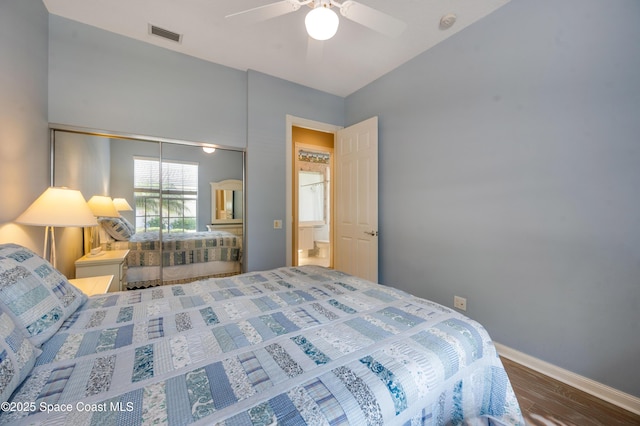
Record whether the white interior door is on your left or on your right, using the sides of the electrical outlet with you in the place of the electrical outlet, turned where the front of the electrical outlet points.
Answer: on your right

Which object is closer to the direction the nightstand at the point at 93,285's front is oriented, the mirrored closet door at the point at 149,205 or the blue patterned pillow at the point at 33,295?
the mirrored closet door

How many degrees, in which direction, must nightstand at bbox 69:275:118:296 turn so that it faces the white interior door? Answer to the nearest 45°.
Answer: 0° — it already faces it

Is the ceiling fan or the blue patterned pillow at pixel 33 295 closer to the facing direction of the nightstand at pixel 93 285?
the ceiling fan

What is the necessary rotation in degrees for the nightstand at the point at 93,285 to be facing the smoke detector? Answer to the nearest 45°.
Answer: approximately 45° to its right

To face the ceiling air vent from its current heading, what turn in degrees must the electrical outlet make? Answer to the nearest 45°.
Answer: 0° — it already faces it

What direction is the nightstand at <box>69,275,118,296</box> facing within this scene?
to the viewer's right
